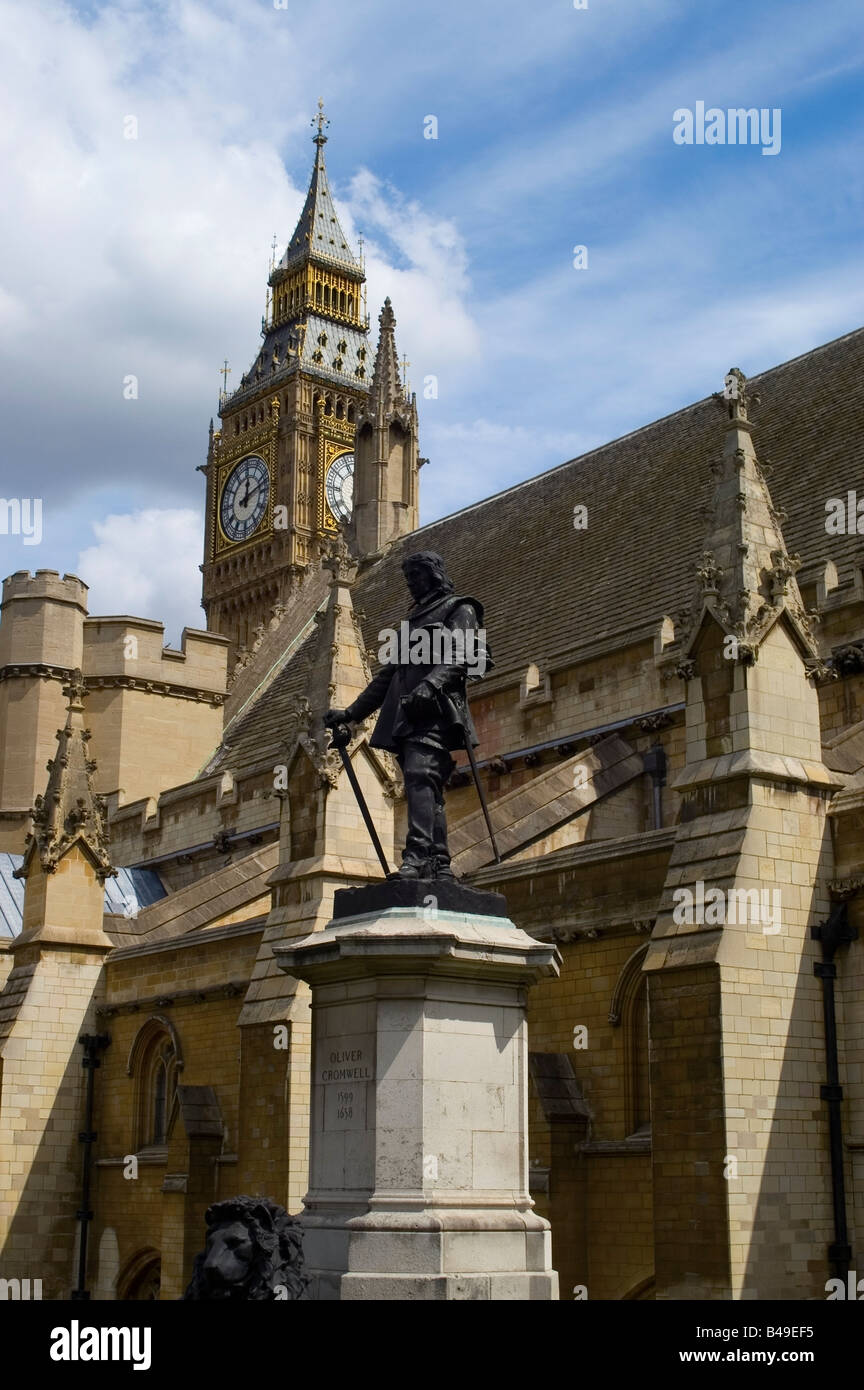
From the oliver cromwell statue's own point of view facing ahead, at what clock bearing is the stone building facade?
The stone building facade is roughly at 5 o'clock from the oliver cromwell statue.

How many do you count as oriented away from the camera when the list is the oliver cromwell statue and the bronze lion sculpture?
0

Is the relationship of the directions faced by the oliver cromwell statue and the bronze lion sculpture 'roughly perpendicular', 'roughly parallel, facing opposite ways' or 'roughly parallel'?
roughly parallel

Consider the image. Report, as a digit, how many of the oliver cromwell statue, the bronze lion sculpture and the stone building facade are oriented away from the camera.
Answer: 0

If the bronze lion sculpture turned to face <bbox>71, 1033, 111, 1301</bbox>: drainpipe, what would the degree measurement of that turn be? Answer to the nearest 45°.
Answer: approximately 135° to its right

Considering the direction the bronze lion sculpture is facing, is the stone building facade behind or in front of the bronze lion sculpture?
behind

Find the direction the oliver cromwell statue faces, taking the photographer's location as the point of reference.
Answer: facing the viewer and to the left of the viewer

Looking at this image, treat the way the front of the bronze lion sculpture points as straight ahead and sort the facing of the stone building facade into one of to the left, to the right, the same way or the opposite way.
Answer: the same way

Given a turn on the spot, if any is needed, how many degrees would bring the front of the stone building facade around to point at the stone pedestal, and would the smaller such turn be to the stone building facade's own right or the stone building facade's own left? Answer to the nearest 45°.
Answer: approximately 45° to the stone building facade's own left
